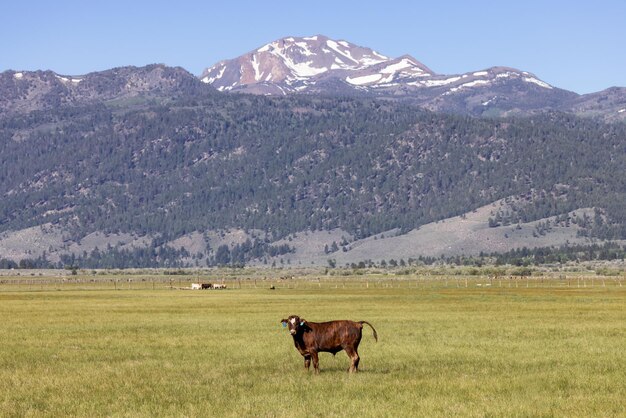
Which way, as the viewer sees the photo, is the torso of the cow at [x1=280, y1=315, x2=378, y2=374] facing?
to the viewer's left
